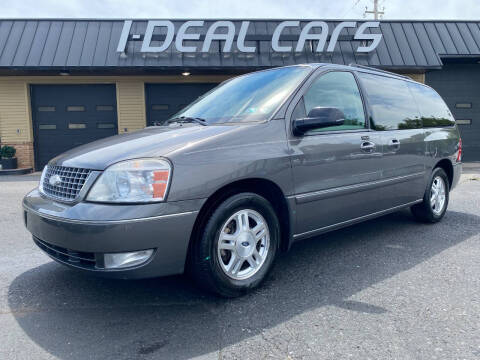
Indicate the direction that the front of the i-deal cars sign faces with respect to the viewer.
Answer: facing the viewer

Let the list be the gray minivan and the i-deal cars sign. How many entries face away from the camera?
0

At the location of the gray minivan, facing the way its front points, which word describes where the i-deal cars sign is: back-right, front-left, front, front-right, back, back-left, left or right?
back-right

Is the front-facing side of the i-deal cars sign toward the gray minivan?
yes

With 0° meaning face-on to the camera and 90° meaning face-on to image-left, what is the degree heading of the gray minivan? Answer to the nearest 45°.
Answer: approximately 45°
